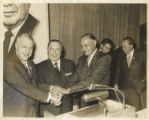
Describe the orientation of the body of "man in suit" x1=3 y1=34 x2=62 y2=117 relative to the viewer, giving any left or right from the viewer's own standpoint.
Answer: facing the viewer and to the right of the viewer

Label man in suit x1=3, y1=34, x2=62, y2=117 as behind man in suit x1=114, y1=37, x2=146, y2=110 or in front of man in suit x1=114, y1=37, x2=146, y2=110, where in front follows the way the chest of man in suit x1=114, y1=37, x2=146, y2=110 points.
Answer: in front

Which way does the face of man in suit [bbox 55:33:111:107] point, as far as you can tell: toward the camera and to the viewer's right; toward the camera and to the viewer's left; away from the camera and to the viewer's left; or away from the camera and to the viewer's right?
toward the camera and to the viewer's left

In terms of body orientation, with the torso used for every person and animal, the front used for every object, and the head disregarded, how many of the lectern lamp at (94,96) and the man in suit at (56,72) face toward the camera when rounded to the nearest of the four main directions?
1

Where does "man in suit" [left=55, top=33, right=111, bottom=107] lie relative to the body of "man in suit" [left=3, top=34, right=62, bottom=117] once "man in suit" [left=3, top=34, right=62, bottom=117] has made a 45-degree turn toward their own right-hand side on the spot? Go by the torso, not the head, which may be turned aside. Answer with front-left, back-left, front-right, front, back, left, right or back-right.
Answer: left

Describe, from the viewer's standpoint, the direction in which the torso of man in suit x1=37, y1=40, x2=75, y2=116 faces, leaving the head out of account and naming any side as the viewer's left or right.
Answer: facing the viewer
